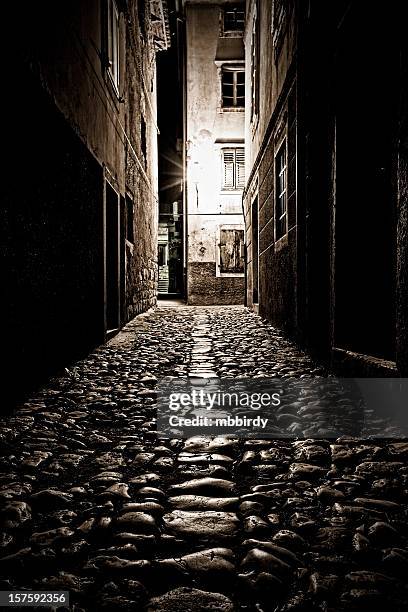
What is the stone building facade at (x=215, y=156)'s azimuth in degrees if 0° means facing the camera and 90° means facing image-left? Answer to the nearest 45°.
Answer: approximately 0°
